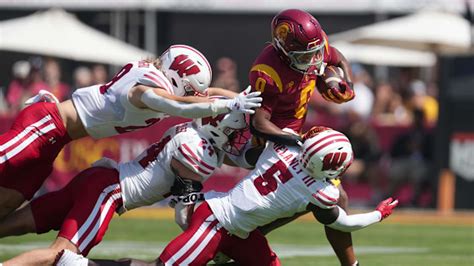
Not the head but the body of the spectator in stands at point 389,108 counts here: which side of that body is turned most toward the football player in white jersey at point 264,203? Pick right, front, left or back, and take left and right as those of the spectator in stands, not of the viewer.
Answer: front

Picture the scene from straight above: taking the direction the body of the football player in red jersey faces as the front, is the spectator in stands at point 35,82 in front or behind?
behind

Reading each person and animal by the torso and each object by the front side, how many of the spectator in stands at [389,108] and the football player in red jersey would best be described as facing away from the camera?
0

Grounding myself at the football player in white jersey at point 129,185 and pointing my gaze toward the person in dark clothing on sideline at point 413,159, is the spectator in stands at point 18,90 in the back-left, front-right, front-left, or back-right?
front-left

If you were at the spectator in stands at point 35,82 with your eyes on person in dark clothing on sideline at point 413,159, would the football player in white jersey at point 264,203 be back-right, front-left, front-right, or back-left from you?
front-right

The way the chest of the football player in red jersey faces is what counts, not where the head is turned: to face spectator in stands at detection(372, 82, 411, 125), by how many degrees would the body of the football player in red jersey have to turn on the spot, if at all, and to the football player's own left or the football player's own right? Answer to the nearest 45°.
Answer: approximately 135° to the football player's own left

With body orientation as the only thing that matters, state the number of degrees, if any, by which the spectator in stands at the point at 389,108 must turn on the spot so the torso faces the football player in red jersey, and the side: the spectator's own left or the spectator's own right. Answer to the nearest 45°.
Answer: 0° — they already face them

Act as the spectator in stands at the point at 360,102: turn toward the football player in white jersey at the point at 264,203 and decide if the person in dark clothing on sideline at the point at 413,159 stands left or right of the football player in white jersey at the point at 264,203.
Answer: left

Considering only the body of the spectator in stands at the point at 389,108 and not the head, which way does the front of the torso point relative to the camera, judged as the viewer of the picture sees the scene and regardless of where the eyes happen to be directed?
toward the camera

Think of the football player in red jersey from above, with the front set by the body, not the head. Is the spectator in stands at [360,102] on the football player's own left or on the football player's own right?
on the football player's own left
